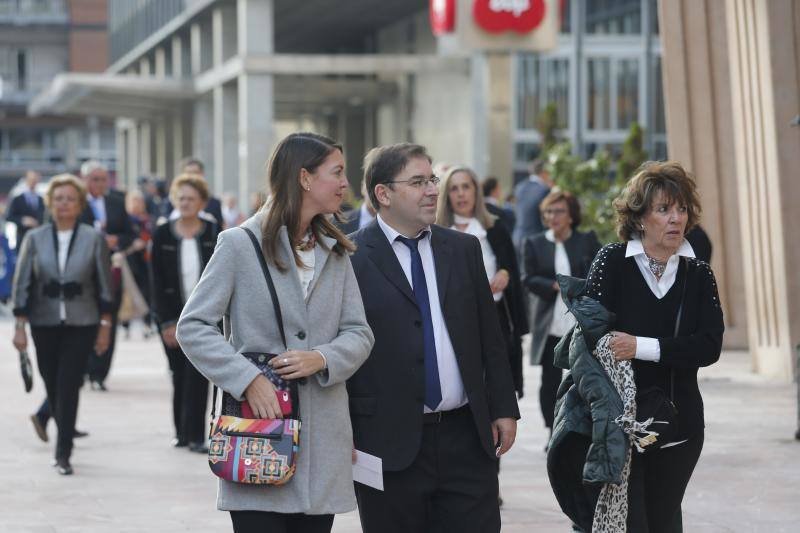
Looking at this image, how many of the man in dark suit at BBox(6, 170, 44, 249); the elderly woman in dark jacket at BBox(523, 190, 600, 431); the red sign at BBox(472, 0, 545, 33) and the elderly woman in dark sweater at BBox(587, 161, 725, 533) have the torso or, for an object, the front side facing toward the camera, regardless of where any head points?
4

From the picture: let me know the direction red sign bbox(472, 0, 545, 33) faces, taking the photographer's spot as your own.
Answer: facing the viewer

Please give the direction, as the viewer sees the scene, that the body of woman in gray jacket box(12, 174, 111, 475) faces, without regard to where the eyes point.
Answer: toward the camera

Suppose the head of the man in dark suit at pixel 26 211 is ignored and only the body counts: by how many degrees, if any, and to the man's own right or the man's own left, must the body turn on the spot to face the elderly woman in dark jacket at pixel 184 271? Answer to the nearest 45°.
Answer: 0° — they already face them

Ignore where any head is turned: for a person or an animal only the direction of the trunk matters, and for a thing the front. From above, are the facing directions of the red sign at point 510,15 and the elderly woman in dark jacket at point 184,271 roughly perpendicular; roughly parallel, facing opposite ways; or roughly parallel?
roughly parallel

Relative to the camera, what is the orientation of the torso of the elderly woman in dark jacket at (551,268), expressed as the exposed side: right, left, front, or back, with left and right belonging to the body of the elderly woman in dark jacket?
front

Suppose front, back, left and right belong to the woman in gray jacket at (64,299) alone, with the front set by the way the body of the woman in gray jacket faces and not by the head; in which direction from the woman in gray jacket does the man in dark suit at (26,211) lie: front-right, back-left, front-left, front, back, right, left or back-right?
back

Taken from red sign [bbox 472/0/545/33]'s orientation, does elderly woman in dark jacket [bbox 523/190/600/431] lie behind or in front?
in front

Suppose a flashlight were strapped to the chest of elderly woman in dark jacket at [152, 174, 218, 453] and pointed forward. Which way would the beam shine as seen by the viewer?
toward the camera

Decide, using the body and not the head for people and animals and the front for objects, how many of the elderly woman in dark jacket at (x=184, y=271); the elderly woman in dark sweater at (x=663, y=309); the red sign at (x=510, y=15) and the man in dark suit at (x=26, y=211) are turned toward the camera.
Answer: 4

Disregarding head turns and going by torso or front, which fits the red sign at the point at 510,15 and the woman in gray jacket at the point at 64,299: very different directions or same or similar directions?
same or similar directions

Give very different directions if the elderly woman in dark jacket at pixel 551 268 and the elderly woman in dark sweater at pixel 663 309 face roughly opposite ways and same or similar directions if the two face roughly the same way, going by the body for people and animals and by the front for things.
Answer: same or similar directions

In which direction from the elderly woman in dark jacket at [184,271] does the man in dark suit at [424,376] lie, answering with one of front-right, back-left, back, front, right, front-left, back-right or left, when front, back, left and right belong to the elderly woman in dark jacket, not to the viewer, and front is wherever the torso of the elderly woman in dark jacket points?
front

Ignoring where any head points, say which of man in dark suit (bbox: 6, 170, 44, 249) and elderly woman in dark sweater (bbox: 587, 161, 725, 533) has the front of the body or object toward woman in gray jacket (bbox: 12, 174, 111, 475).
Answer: the man in dark suit

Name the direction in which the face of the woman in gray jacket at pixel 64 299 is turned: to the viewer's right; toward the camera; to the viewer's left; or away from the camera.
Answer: toward the camera

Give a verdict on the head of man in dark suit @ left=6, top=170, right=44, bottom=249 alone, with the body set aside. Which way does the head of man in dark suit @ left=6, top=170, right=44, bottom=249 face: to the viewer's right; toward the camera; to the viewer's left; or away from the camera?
toward the camera
